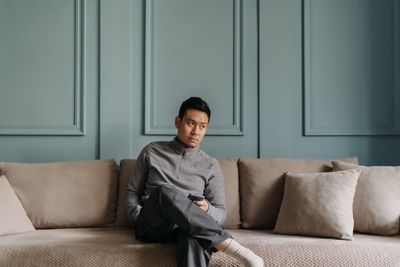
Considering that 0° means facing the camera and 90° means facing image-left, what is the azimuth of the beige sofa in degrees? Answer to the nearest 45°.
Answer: approximately 0°

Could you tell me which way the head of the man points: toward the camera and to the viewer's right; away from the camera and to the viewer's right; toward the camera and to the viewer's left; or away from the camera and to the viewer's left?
toward the camera and to the viewer's right
